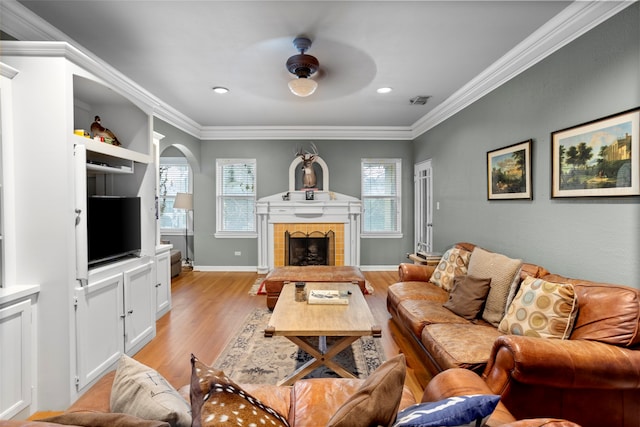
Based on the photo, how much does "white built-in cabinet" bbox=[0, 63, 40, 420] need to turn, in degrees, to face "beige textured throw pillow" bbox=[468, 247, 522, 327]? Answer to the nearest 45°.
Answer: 0° — it already faces it

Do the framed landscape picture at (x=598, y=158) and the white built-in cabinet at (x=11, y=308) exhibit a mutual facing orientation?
yes

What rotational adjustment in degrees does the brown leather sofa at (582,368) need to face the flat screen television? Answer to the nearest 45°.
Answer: approximately 45° to its right

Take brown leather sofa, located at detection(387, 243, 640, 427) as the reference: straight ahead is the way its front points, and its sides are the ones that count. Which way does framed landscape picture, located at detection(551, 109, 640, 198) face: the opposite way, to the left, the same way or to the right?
the same way

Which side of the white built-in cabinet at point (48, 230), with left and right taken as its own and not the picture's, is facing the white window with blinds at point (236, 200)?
left

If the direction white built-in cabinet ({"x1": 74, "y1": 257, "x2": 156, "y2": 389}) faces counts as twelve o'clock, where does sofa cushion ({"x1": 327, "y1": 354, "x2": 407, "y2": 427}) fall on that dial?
The sofa cushion is roughly at 1 o'clock from the white built-in cabinet.

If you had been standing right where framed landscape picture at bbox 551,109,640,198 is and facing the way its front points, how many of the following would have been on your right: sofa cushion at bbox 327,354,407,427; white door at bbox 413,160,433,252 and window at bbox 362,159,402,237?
2

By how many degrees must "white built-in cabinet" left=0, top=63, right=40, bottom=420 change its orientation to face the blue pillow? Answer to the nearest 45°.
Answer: approximately 45° to its right

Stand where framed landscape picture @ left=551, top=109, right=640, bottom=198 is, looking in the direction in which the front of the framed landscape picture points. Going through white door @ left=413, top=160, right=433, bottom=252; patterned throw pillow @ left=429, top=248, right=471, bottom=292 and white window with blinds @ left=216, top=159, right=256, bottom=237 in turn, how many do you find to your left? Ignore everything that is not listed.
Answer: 0

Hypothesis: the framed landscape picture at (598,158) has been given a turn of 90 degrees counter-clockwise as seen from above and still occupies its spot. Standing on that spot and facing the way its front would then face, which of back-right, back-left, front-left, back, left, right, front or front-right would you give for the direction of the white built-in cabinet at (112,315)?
right

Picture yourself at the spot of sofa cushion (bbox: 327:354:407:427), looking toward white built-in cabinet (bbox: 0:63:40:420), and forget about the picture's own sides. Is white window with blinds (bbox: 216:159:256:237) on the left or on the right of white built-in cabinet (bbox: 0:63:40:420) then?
right

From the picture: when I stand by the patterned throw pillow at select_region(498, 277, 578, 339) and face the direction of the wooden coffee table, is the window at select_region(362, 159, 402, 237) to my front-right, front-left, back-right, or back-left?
front-right

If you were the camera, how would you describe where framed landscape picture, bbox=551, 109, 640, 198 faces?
facing the viewer and to the left of the viewer

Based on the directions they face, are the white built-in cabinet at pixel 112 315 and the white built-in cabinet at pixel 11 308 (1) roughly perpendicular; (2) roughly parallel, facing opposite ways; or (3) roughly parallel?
roughly parallel

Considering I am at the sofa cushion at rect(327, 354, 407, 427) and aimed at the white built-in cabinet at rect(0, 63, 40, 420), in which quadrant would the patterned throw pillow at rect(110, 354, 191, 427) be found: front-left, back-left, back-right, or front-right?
front-left

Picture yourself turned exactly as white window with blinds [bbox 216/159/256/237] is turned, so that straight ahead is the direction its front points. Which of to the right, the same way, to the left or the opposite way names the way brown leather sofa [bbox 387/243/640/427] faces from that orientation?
to the right

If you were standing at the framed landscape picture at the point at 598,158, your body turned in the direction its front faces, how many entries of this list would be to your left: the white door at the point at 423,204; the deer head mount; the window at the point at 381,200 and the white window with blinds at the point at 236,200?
0

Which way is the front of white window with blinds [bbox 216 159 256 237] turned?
toward the camera

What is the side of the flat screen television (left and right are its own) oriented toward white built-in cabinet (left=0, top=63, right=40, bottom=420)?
right

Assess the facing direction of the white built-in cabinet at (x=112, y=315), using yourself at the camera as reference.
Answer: facing the viewer and to the right of the viewer

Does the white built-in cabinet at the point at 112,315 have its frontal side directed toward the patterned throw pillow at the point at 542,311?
yes

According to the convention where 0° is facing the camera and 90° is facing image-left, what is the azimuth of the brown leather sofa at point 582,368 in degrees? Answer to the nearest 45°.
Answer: approximately 45°

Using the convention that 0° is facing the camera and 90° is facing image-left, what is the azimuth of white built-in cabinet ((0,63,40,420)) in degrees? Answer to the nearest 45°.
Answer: approximately 315°
